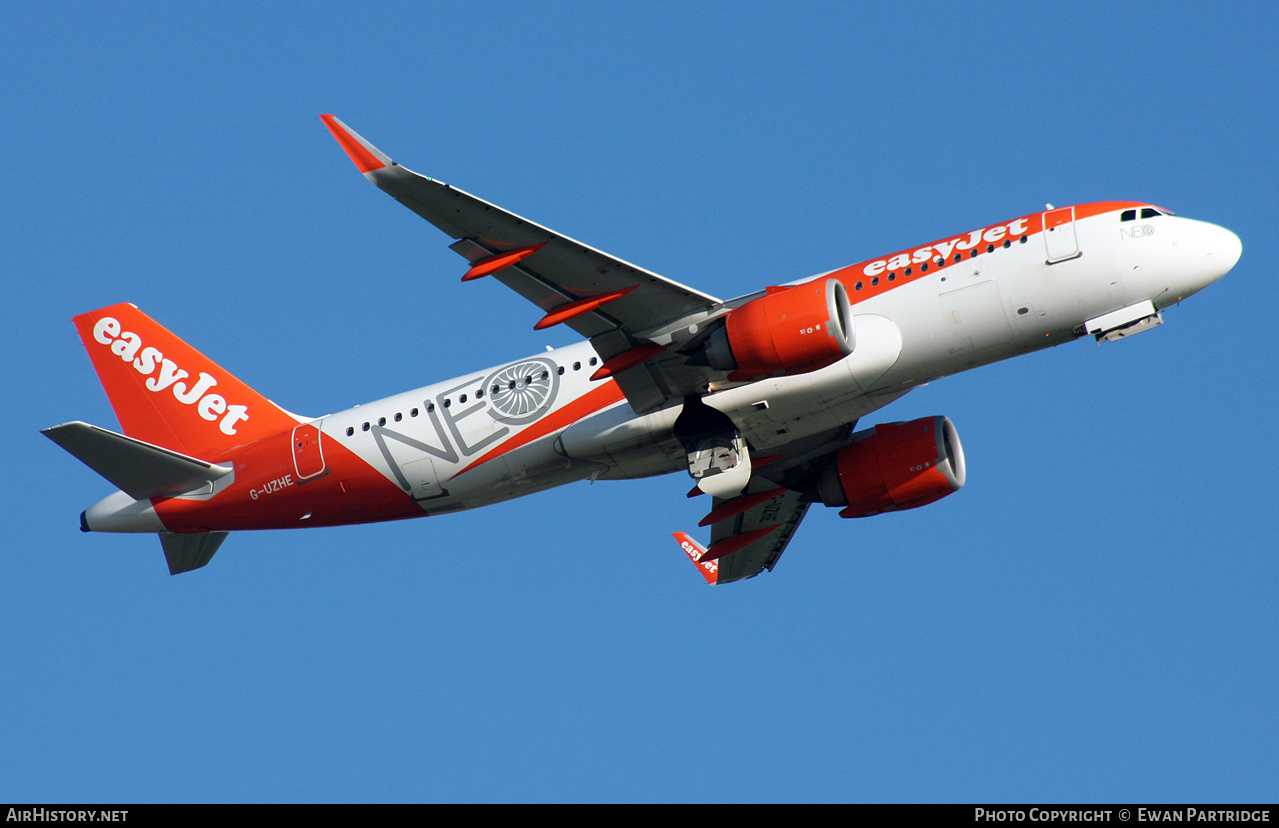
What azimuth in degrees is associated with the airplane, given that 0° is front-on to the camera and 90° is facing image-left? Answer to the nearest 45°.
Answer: approximately 270°
